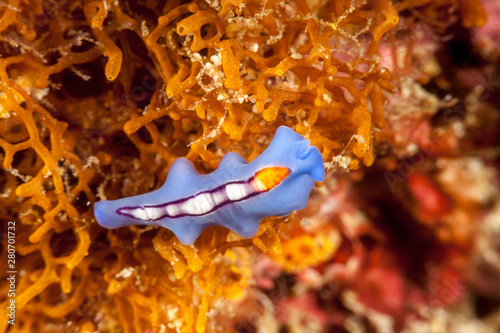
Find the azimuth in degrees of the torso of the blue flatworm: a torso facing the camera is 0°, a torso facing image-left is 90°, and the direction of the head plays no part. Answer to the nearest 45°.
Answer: approximately 270°
